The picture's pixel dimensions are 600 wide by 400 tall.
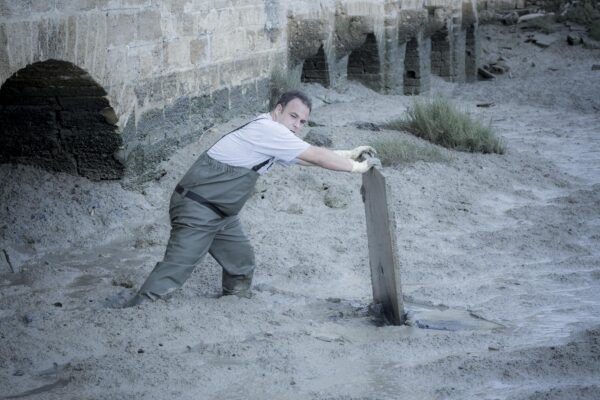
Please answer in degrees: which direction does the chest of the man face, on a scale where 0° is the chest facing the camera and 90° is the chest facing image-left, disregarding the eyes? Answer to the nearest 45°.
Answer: approximately 270°

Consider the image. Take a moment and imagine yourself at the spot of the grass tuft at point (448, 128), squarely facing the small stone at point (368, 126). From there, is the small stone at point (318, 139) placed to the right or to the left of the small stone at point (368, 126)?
left

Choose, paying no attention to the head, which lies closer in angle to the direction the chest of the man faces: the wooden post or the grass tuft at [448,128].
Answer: the wooden post

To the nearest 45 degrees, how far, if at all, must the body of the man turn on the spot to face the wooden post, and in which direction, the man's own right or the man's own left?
0° — they already face it

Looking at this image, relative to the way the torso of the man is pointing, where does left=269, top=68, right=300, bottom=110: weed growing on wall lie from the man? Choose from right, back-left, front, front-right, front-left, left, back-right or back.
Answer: left

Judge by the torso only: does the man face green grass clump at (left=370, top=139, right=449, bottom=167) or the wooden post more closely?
the wooden post

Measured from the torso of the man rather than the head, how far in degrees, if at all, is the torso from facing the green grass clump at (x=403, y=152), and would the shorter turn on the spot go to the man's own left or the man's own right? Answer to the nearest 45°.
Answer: approximately 45° to the man's own left

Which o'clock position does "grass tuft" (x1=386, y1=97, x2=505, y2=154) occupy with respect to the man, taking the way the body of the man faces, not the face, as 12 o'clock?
The grass tuft is roughly at 10 o'clock from the man.

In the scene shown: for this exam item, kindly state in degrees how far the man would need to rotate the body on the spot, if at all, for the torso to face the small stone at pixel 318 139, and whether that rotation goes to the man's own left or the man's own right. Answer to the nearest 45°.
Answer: approximately 90° to the man's own left

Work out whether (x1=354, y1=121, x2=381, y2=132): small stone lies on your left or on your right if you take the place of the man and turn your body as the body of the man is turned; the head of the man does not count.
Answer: on your left
